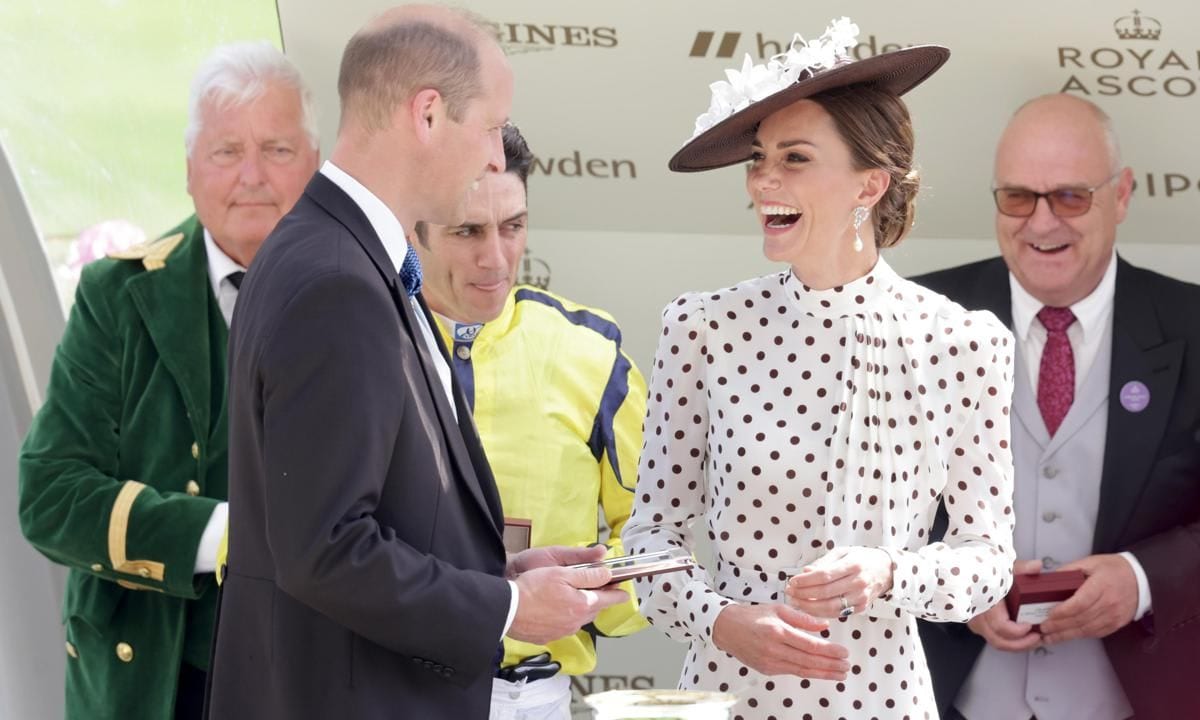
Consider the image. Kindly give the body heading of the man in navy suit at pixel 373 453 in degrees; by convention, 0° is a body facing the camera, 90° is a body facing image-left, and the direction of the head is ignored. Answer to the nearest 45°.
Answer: approximately 270°

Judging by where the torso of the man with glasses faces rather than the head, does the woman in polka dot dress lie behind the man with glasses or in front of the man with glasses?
in front

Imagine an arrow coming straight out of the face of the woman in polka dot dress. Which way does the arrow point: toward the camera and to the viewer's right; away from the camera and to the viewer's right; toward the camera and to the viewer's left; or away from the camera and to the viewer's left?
toward the camera and to the viewer's left

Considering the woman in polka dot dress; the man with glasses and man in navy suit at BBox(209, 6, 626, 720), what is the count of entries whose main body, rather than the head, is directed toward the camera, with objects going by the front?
2

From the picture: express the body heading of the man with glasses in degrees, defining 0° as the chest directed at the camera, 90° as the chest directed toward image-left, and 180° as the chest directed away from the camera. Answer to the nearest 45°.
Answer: approximately 0°

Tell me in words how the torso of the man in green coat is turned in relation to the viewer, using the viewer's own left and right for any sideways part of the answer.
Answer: facing the viewer and to the right of the viewer

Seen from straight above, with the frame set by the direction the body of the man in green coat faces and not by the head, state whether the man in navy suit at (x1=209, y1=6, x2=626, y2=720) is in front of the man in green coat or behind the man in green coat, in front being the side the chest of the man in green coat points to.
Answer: in front

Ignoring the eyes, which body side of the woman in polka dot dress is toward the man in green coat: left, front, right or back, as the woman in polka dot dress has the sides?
right

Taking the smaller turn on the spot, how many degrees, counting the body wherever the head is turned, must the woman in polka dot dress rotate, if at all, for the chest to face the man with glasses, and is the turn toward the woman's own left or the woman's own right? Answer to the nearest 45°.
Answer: approximately 135° to the woman's own left
